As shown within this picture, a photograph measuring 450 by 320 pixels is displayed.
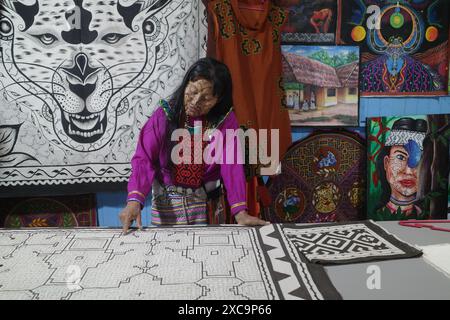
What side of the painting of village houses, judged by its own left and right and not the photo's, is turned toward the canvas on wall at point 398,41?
left

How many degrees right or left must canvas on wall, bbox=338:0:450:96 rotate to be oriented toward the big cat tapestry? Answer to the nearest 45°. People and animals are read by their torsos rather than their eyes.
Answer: approximately 45° to its right

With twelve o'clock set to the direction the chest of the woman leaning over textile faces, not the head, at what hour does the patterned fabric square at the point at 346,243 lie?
The patterned fabric square is roughly at 11 o'clock from the woman leaning over textile.

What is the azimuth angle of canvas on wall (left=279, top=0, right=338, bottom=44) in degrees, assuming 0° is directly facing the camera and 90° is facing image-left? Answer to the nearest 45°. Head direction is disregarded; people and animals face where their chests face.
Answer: approximately 0°

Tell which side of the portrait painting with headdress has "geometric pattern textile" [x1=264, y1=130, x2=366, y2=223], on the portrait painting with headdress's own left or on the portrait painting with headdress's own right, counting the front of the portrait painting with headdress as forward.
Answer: on the portrait painting with headdress's own right

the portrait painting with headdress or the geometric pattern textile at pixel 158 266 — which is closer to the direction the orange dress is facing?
the geometric pattern textile

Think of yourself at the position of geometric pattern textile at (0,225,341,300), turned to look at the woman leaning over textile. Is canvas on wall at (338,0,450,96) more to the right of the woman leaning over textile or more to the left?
right

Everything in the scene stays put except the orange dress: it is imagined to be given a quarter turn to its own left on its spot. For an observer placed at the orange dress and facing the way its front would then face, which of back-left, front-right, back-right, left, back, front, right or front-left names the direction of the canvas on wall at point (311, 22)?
front-left

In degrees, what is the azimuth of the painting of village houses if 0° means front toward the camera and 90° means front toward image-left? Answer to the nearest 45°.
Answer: approximately 0°
